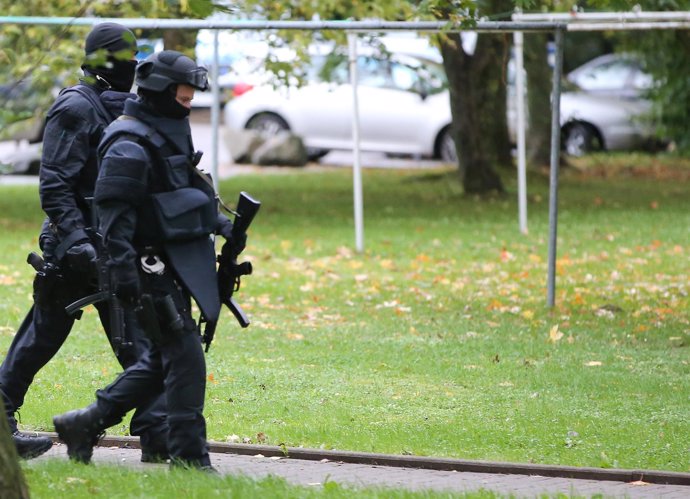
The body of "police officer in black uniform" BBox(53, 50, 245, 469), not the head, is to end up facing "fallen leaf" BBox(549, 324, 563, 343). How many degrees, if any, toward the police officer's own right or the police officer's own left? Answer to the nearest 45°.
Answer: approximately 45° to the police officer's own left

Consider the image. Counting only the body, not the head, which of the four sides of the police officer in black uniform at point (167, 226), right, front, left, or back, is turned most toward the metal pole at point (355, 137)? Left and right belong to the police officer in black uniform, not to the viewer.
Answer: left

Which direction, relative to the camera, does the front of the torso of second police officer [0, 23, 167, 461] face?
to the viewer's right

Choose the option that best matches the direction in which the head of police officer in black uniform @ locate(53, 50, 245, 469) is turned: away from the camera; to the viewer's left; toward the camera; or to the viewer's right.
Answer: to the viewer's right

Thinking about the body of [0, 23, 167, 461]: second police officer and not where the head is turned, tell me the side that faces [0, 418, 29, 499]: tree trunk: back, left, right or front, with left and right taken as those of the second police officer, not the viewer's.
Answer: right

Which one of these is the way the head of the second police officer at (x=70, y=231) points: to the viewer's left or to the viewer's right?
to the viewer's right

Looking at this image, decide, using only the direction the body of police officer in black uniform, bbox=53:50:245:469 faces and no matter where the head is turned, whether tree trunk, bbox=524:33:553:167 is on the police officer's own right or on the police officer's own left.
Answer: on the police officer's own left

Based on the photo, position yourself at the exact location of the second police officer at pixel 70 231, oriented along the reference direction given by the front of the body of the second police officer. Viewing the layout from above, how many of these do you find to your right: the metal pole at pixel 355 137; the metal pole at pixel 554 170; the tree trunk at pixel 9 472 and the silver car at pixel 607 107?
1

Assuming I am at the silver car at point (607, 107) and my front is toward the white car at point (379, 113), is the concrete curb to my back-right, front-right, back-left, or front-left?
front-left

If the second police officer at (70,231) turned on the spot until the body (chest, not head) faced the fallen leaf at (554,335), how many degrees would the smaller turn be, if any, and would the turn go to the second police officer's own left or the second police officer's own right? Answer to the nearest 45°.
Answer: approximately 45° to the second police officer's own left

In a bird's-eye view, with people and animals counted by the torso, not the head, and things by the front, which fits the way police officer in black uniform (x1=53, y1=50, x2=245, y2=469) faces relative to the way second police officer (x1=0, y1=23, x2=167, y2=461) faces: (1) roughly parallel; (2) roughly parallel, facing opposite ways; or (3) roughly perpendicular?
roughly parallel

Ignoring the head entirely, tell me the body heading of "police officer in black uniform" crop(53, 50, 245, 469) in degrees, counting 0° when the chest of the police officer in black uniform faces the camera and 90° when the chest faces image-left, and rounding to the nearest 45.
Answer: approximately 270°

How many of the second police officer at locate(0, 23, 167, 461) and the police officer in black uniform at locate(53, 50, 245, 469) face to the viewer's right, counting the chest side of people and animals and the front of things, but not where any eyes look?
2
